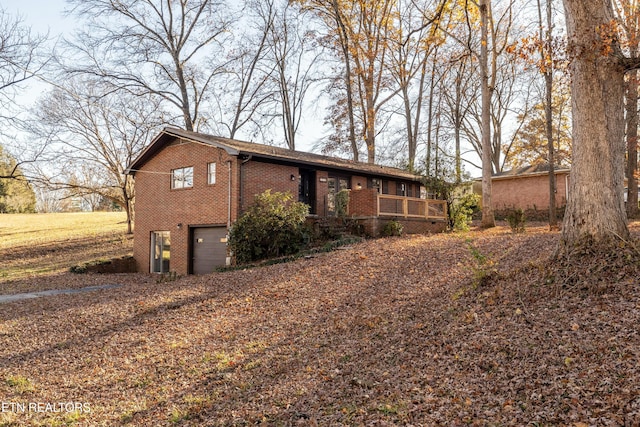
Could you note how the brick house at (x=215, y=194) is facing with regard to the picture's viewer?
facing the viewer and to the right of the viewer

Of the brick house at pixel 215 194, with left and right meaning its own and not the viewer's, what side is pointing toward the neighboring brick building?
left

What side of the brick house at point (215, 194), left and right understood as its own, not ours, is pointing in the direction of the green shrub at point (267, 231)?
front

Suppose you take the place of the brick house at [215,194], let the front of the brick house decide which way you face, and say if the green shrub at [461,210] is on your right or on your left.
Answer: on your left

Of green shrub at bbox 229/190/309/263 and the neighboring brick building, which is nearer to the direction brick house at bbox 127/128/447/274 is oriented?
the green shrub
